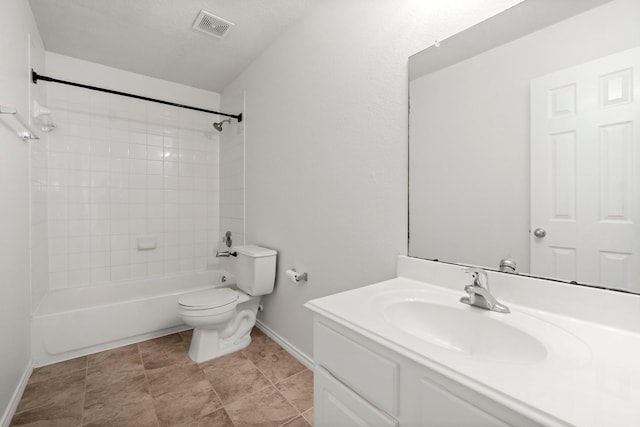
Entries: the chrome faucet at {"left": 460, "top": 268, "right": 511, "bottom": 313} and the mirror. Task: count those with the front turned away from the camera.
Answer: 0

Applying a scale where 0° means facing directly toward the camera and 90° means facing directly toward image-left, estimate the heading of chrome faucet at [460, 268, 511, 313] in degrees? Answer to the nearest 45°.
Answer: approximately 45°

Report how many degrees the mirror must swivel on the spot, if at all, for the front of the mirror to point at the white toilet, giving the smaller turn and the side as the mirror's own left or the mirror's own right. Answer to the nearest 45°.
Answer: approximately 45° to the mirror's own right

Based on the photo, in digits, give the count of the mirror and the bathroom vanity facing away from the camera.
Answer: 0

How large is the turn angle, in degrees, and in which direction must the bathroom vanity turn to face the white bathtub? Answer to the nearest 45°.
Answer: approximately 45° to its right

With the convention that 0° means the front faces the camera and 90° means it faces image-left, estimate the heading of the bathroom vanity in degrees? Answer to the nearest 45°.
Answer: approximately 45°

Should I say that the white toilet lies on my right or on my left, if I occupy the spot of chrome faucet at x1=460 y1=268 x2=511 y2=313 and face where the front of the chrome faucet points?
on my right
